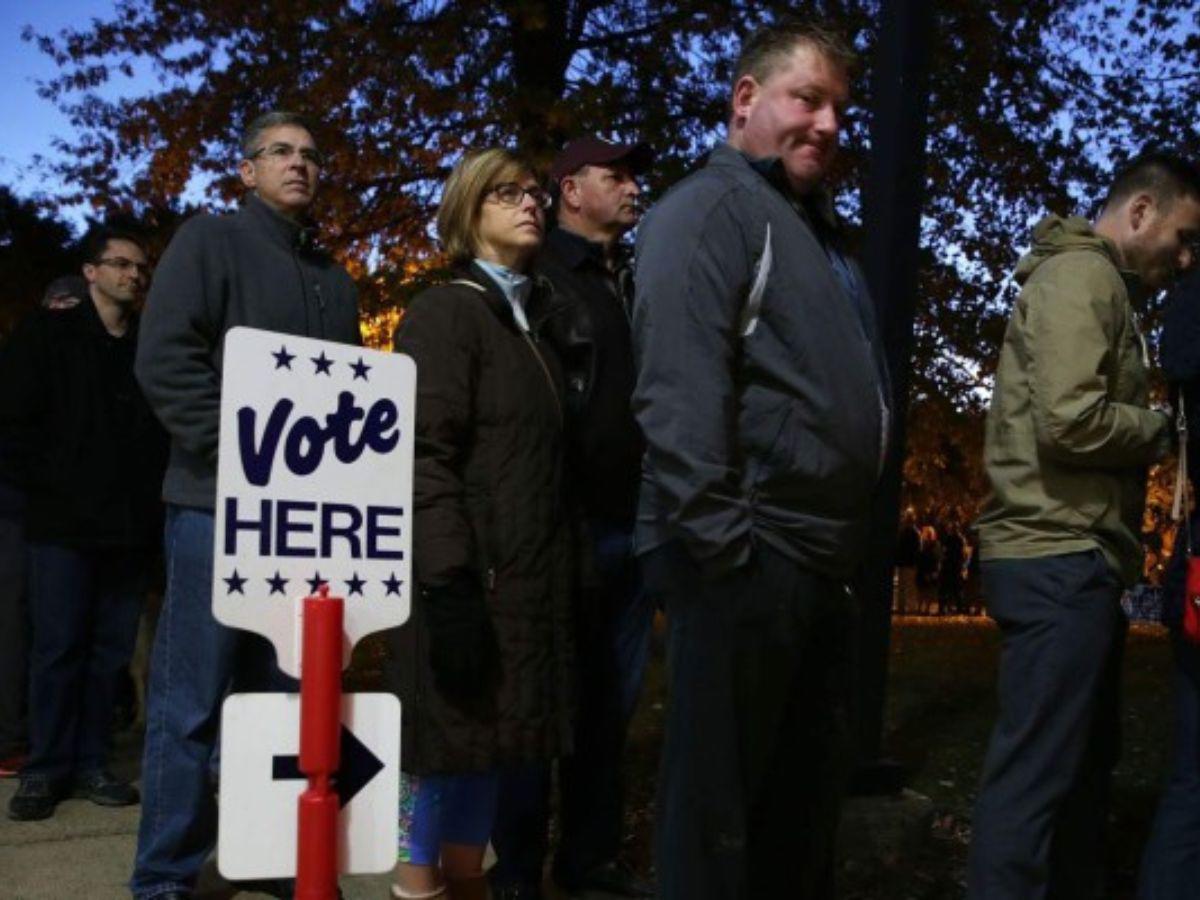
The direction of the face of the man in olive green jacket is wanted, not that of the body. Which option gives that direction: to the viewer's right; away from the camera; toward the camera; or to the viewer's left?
to the viewer's right

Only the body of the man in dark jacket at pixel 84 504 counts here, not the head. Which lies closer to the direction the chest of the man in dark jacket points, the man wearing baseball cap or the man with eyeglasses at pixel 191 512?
the man wearing baseball cap

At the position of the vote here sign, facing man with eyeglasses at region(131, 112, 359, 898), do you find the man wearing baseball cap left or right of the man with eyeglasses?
right

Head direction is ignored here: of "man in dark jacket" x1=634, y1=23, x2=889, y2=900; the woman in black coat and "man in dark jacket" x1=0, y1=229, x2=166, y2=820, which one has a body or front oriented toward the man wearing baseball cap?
"man in dark jacket" x1=0, y1=229, x2=166, y2=820

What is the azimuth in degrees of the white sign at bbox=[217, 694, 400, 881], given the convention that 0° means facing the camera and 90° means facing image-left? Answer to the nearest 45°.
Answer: approximately 0°

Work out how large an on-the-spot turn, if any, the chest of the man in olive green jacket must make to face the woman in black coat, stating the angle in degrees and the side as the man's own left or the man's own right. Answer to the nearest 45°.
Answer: approximately 135° to the man's own right

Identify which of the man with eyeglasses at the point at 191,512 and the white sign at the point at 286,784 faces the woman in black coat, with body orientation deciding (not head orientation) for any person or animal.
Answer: the man with eyeglasses

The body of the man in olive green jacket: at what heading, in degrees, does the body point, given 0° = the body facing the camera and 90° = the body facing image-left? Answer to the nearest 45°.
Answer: approximately 270°

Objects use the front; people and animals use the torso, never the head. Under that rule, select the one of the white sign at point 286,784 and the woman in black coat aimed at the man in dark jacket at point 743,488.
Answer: the woman in black coat

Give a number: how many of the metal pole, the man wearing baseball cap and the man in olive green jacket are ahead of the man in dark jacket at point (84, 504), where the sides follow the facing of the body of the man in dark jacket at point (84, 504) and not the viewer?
3

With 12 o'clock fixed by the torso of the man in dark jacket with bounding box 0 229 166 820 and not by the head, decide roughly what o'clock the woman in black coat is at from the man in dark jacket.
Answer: The woman in black coat is roughly at 1 o'clock from the man in dark jacket.

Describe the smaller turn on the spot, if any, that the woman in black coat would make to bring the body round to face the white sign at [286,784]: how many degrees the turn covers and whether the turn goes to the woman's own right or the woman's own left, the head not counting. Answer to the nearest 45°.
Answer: approximately 45° to the woman's own right
